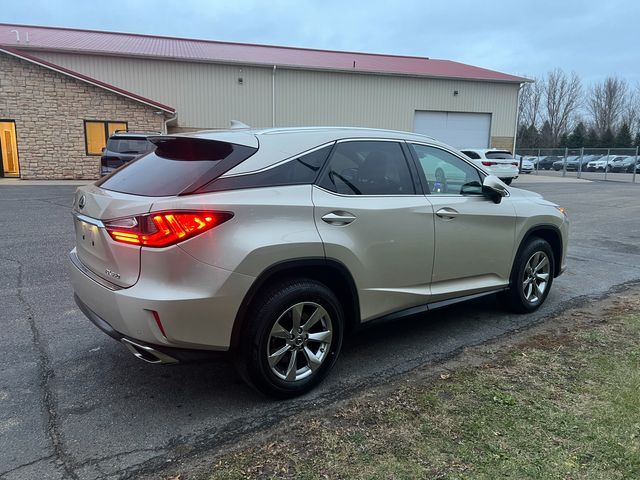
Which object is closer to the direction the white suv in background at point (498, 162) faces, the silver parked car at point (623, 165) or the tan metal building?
the tan metal building

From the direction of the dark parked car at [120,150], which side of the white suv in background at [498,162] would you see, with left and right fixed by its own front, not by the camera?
left

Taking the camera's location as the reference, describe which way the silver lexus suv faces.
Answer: facing away from the viewer and to the right of the viewer

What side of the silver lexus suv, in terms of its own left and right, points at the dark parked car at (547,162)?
front

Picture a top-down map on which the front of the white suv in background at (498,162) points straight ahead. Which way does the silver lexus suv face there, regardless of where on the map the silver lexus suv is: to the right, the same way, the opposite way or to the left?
to the right

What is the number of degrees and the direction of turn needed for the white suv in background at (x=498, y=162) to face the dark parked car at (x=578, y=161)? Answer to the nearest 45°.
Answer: approximately 45° to its right

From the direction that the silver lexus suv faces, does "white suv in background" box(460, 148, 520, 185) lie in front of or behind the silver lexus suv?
in front

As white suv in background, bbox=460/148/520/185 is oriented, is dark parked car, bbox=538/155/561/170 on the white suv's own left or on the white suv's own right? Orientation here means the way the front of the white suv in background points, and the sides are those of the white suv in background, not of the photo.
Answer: on the white suv's own right

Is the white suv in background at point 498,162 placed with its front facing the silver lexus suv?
no

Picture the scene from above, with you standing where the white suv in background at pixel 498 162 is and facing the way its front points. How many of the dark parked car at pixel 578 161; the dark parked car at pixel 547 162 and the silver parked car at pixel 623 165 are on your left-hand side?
0

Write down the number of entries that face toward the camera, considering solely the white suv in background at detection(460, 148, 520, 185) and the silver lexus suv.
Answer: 0

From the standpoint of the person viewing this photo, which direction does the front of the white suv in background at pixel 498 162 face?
facing away from the viewer and to the left of the viewer

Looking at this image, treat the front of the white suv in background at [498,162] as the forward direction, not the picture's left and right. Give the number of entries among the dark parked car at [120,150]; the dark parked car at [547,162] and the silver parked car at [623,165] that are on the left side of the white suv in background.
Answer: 1

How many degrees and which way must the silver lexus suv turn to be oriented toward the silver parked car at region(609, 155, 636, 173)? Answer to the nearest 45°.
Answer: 0° — it already faces it
